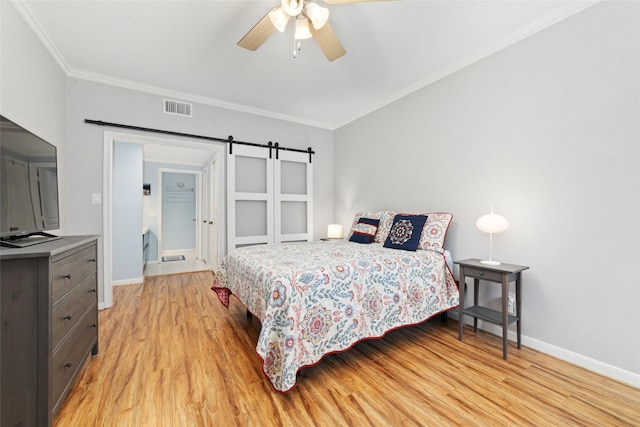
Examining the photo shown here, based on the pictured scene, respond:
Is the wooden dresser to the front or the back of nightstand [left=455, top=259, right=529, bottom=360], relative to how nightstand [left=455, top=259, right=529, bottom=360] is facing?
to the front

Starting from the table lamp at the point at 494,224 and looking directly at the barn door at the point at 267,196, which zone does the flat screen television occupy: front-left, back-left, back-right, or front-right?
front-left

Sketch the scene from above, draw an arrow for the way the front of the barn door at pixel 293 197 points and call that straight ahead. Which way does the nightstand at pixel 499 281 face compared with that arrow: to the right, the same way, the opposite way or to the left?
to the right

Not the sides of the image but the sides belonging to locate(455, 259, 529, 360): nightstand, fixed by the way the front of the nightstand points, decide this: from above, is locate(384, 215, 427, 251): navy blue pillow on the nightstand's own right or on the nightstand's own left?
on the nightstand's own right

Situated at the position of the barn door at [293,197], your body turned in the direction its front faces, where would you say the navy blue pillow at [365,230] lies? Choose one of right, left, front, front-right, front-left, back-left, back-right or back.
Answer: front-left

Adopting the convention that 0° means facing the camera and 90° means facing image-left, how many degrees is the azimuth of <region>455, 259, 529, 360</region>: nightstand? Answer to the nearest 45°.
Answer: approximately 45°

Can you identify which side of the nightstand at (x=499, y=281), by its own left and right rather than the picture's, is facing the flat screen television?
front

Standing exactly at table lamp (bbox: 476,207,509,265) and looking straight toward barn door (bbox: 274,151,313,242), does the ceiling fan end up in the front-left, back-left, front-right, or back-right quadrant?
front-left

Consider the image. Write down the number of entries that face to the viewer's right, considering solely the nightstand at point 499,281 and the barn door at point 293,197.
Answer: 0

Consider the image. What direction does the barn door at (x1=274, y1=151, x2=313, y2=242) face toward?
toward the camera

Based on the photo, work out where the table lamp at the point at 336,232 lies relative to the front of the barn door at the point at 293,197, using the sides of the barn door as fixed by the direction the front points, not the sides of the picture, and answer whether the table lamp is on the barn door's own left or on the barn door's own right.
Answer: on the barn door's own left

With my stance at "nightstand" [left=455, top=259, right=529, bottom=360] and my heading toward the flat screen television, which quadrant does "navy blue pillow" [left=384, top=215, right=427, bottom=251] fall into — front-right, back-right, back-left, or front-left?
front-right

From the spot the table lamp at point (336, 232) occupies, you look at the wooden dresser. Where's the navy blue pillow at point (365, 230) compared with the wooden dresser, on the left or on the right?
left

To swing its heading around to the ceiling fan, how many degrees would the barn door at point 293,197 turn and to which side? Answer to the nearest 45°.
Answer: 0° — it already faces it
